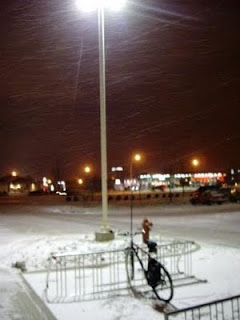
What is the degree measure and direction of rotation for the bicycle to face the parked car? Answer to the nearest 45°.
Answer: approximately 45° to its right

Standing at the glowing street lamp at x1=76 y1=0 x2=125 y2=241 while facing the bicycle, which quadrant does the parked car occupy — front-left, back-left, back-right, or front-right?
back-left

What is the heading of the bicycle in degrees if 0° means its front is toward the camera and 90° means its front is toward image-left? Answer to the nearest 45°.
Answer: approximately 135°
